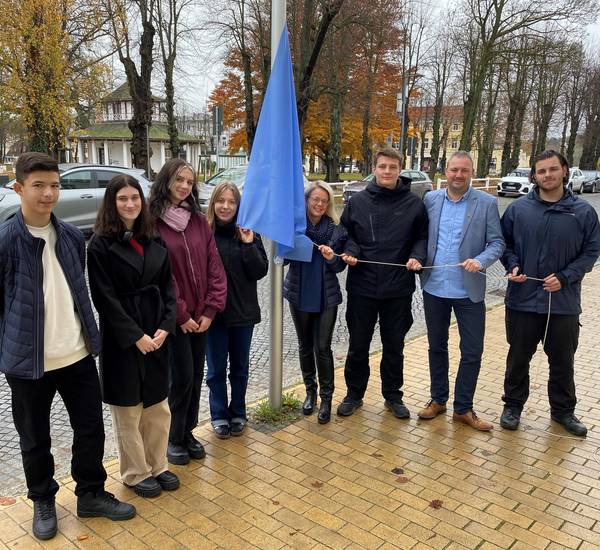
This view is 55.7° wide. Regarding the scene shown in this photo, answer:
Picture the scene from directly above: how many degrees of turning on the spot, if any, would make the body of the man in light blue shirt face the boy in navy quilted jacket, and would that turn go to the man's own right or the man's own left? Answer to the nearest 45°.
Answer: approximately 45° to the man's own right

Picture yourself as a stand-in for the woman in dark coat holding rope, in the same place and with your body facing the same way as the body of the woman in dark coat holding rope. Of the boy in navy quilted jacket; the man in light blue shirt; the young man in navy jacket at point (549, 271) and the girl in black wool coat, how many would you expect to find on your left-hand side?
2

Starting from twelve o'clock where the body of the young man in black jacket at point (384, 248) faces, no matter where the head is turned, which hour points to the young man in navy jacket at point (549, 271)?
the young man in navy jacket at point (549, 271) is roughly at 9 o'clock from the young man in black jacket at point (384, 248).

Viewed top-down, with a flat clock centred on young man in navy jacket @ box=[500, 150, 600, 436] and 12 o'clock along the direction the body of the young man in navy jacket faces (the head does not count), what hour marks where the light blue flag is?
The light blue flag is roughly at 2 o'clock from the young man in navy jacket.

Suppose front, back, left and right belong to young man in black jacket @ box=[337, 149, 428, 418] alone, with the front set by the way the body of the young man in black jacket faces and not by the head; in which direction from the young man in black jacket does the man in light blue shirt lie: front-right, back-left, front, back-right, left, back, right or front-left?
left

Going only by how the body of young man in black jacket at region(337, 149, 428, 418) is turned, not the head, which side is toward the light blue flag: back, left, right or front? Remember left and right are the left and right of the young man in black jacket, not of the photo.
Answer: right
